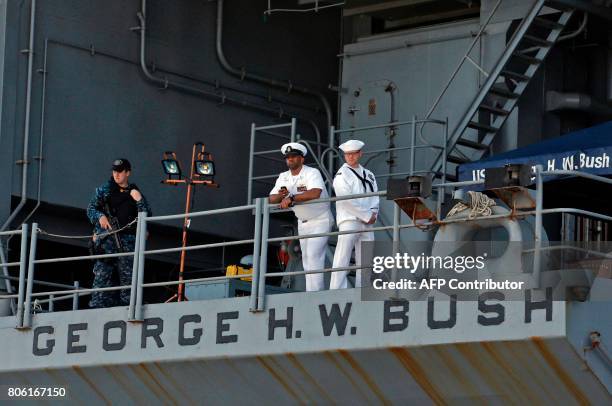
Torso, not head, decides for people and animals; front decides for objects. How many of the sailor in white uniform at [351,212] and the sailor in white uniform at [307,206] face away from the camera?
0

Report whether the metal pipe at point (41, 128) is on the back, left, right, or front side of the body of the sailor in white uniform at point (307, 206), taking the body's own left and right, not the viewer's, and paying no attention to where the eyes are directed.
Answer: right

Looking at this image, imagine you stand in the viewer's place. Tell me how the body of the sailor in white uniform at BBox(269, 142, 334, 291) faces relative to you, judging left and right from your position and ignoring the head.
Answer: facing the viewer and to the left of the viewer

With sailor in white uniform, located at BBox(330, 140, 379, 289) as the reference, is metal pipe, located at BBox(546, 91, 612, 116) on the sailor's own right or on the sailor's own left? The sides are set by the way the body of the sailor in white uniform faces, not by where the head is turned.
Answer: on the sailor's own left

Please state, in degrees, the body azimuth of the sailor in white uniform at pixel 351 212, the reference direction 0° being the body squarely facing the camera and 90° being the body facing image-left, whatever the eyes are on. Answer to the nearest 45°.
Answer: approximately 315°
